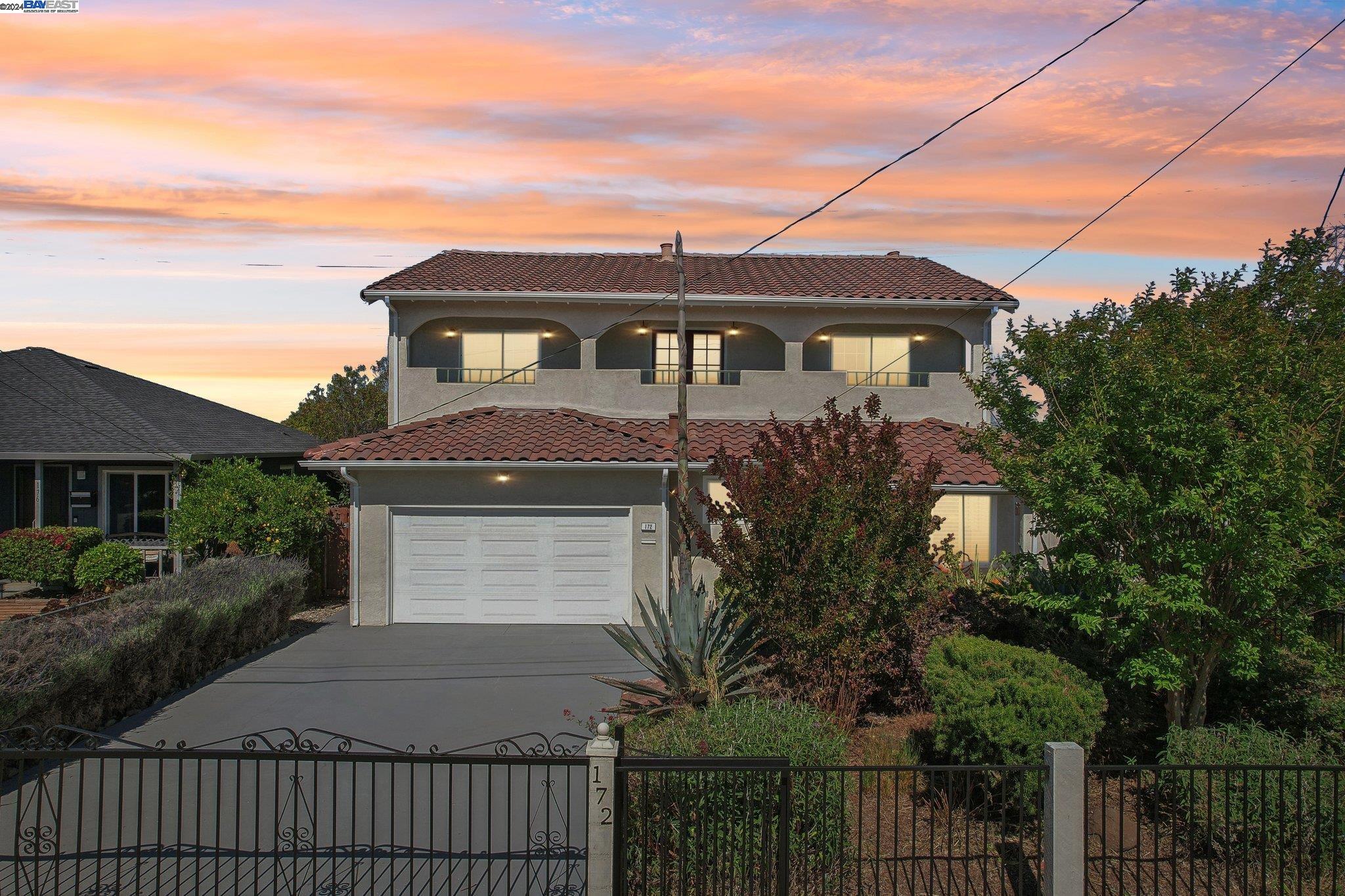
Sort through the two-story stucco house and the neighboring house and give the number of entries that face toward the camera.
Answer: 2

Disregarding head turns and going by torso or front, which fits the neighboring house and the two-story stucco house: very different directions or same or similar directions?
same or similar directions

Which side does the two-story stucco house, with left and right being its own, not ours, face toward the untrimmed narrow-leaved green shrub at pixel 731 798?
front

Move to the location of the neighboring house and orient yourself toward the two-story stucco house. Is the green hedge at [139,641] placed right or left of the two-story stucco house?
right

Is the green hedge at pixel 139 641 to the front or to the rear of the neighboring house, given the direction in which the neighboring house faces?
to the front

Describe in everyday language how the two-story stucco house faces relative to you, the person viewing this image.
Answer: facing the viewer

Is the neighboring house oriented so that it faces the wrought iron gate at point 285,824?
yes

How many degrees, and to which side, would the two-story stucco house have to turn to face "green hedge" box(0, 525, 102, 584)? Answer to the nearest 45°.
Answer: approximately 90° to its right

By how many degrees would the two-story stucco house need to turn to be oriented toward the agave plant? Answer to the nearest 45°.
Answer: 0° — it already faces it

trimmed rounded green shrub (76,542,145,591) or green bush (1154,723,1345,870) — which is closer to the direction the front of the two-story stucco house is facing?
the green bush

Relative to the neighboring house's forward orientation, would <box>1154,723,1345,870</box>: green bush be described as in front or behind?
in front

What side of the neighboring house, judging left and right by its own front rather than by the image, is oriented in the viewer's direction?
front

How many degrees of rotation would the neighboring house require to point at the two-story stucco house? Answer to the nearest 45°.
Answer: approximately 45° to its left

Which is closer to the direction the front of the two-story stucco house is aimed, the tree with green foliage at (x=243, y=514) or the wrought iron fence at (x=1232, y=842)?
the wrought iron fence
